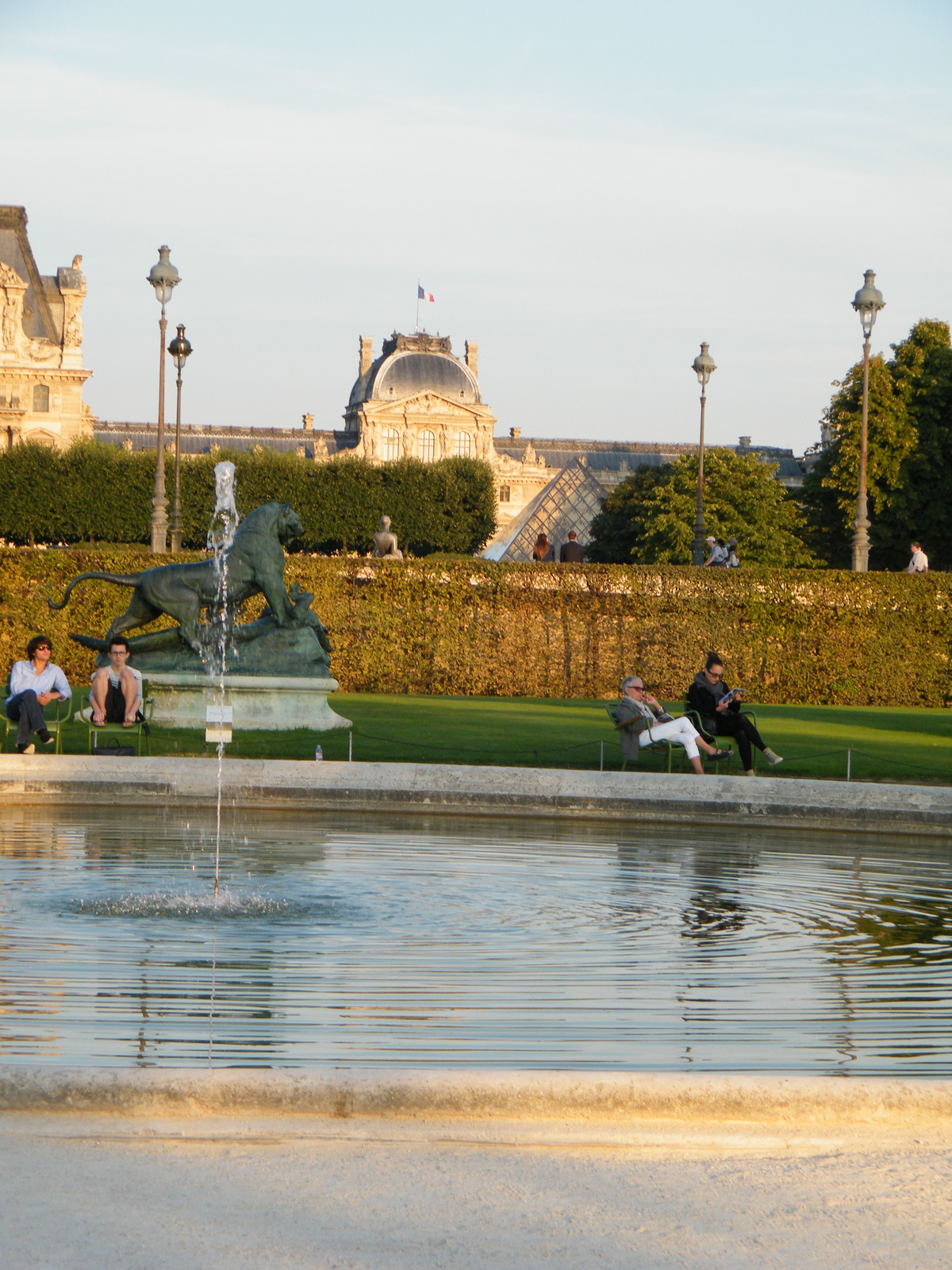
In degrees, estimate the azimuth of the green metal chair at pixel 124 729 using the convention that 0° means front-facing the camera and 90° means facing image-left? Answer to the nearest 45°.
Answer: approximately 0°

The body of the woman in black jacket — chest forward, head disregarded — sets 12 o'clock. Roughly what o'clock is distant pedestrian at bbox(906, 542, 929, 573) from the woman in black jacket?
The distant pedestrian is roughly at 8 o'clock from the woman in black jacket.

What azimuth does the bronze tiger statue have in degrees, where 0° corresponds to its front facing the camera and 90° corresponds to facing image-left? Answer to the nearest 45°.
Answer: approximately 270°

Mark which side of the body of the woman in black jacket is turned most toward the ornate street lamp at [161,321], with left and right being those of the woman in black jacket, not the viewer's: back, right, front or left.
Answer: back

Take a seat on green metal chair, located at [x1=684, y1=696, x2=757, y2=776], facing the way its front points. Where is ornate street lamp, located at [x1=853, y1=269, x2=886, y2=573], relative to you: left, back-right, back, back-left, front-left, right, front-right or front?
back-left

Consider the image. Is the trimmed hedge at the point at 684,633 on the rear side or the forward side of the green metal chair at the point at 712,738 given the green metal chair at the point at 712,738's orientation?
on the rear side

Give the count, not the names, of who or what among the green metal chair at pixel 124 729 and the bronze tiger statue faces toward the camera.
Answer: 1

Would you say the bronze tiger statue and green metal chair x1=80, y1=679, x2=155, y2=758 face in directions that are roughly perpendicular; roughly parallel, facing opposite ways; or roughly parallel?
roughly perpendicular

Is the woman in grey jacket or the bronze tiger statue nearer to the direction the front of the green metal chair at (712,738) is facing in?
the woman in grey jacket
